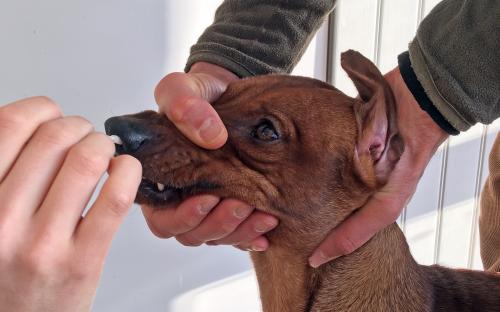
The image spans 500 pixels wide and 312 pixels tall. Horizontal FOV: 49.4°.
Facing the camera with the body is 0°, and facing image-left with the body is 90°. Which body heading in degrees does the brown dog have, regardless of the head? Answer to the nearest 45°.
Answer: approximately 90°
